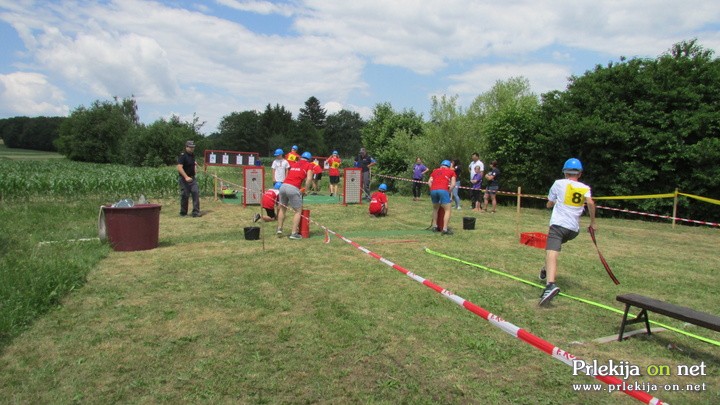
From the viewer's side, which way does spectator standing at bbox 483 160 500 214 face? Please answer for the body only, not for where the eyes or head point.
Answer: to the viewer's left

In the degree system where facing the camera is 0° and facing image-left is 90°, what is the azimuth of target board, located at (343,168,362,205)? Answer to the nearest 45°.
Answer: approximately 0°

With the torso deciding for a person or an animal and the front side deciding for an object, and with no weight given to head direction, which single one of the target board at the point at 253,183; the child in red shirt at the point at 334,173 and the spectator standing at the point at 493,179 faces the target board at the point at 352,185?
the spectator standing

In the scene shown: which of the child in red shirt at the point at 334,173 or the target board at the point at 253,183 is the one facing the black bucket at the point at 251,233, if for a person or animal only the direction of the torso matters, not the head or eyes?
the target board

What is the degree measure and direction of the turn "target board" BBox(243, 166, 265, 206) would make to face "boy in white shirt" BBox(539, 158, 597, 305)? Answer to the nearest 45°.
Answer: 0° — it already faces them
